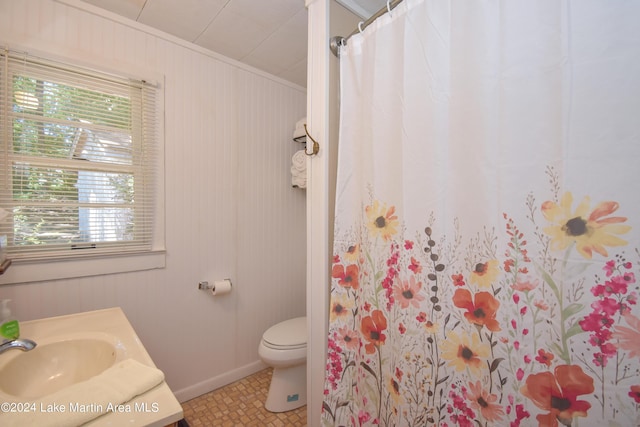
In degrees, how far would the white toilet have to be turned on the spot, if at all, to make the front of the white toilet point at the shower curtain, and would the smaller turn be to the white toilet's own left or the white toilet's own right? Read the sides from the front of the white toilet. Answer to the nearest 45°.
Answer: approximately 90° to the white toilet's own left

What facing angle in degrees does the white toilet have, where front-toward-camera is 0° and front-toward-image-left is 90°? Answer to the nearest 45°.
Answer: approximately 45°
